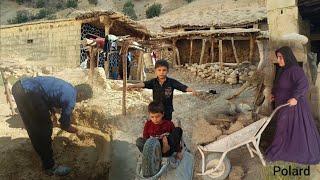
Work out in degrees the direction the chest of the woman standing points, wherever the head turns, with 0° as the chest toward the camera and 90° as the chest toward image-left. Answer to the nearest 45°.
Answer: approximately 90°

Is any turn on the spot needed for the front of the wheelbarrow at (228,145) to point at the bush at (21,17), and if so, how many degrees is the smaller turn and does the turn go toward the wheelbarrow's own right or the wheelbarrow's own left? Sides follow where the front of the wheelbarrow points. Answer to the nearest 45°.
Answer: approximately 90° to the wheelbarrow's own right

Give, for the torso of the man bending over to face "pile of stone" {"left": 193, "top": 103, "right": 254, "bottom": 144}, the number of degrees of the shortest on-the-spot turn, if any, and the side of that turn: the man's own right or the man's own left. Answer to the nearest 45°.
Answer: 0° — they already face it

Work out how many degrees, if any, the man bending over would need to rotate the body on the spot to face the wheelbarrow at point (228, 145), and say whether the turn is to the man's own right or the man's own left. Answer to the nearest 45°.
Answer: approximately 45° to the man's own right

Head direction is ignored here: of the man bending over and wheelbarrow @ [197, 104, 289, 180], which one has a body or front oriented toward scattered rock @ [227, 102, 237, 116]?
the man bending over

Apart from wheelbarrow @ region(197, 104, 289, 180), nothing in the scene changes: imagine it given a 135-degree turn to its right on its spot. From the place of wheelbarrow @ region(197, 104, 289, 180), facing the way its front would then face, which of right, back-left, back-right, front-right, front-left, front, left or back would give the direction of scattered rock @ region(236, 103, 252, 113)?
front

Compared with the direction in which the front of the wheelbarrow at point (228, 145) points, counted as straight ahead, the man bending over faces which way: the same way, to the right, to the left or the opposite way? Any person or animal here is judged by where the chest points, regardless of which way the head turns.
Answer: the opposite way

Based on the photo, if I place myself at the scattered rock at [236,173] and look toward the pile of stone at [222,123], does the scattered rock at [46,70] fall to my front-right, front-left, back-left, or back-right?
front-left

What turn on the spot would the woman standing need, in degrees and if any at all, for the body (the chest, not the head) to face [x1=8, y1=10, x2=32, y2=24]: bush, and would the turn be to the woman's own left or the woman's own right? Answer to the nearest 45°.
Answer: approximately 45° to the woman's own right

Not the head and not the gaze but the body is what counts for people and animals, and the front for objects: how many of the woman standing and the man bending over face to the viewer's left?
1

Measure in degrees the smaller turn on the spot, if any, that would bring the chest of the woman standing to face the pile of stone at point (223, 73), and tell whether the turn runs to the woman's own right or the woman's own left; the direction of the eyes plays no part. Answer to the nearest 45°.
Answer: approximately 90° to the woman's own right

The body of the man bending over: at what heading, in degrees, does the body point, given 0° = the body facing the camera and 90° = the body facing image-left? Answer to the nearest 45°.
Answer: approximately 270°

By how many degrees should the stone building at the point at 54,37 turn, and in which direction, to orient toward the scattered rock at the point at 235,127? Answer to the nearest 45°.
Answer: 0° — it already faces it

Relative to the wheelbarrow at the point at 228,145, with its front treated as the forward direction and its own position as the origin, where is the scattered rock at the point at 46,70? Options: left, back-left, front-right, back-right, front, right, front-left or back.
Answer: right

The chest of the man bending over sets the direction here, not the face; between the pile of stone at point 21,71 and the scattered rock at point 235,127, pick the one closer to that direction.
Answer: the scattered rock

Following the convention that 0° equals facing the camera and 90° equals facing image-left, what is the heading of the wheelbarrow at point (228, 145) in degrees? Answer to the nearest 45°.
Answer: approximately 45°
